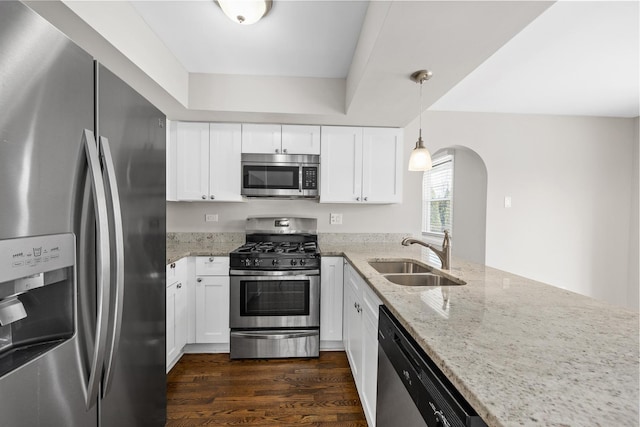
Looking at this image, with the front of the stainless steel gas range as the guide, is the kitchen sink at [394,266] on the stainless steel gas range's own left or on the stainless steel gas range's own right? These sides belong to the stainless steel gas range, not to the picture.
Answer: on the stainless steel gas range's own left

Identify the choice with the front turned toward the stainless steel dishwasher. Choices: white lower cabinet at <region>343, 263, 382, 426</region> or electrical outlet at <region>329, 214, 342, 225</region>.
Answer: the electrical outlet

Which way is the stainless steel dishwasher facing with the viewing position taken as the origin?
facing to the left of the viewer

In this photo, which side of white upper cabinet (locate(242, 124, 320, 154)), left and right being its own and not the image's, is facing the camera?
front

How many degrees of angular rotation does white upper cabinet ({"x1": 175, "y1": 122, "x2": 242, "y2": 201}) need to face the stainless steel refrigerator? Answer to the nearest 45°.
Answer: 0° — it already faces it

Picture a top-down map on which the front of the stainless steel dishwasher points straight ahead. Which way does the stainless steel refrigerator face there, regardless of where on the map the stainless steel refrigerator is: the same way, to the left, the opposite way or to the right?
the opposite way

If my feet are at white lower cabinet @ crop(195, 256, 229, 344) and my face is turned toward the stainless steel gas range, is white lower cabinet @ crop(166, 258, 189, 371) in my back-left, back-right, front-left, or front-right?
back-right

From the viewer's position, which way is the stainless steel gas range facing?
facing the viewer

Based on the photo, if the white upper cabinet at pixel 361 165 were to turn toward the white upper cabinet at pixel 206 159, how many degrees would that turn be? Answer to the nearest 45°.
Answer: approximately 90° to its right

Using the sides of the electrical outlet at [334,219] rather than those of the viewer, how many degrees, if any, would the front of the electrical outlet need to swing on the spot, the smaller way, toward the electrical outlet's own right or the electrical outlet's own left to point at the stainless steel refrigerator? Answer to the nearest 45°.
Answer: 0° — it already faces it

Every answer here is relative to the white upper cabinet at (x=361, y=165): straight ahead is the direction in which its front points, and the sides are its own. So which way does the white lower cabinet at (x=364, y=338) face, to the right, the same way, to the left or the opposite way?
to the right

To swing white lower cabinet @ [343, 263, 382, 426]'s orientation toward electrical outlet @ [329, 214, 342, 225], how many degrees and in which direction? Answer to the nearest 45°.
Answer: approximately 90° to its right

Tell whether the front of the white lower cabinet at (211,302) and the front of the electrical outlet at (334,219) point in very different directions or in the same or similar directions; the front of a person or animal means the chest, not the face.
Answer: same or similar directions

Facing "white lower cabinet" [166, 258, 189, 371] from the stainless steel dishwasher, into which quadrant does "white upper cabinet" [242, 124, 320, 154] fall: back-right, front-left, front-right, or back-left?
front-right
